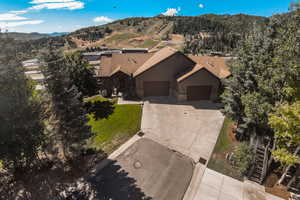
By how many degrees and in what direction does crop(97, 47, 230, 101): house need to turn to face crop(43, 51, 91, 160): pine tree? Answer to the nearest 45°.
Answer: approximately 45° to its right

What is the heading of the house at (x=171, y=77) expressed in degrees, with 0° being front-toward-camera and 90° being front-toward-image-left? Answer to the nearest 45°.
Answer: approximately 0°

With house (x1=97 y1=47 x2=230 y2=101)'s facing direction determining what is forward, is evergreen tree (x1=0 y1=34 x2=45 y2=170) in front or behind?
in front

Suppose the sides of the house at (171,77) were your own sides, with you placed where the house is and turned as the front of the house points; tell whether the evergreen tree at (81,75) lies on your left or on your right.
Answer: on your right

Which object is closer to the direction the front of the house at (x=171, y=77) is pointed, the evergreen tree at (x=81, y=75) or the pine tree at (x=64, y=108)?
the pine tree
